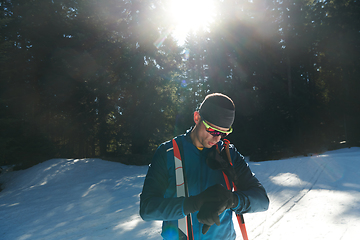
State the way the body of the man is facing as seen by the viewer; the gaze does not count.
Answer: toward the camera
